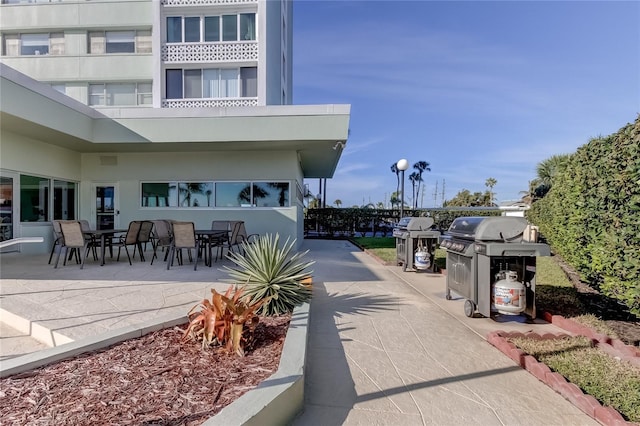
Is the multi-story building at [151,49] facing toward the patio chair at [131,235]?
yes

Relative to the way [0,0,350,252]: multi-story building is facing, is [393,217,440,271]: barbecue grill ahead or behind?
ahead

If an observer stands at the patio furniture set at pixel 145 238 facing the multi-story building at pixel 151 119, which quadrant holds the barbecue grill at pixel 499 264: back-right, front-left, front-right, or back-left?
back-right

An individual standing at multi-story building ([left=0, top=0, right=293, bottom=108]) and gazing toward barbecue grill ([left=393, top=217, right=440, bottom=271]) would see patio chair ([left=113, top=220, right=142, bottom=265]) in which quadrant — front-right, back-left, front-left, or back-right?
front-right

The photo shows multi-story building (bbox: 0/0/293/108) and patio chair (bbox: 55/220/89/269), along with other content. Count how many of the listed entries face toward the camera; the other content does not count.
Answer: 1

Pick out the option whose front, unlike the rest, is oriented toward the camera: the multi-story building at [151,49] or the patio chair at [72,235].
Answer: the multi-story building

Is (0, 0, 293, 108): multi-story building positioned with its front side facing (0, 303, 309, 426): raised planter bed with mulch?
yes

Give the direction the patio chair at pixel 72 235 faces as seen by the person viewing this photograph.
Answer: facing away from the viewer and to the right of the viewer

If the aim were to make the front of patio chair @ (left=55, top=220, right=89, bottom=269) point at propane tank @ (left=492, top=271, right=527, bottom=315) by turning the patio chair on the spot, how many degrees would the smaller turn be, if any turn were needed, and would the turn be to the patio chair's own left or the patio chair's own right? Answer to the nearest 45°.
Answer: approximately 90° to the patio chair's own right

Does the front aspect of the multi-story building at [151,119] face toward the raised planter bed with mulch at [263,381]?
yes

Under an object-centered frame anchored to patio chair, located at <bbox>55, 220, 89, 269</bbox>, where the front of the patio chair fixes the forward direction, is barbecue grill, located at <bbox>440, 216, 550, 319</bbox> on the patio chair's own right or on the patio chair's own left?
on the patio chair's own right

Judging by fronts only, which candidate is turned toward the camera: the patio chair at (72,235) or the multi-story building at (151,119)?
the multi-story building

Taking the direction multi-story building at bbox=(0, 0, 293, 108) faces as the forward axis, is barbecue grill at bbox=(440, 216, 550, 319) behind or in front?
in front

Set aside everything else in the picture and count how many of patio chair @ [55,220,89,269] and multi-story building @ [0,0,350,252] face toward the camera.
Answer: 1

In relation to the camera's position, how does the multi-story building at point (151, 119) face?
facing the viewer

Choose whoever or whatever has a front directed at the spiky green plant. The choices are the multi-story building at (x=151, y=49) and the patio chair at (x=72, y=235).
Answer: the multi-story building
